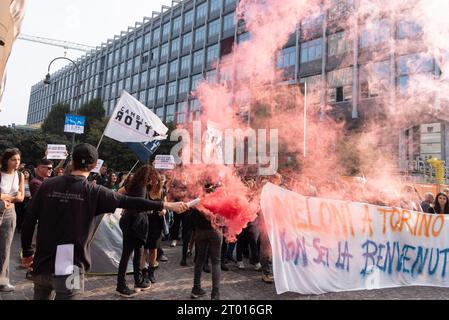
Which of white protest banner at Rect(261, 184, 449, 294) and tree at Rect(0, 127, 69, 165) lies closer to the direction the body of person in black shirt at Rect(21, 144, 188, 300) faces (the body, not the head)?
the tree

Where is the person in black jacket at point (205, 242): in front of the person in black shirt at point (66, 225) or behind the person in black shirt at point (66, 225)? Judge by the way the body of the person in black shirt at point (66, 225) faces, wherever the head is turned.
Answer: in front

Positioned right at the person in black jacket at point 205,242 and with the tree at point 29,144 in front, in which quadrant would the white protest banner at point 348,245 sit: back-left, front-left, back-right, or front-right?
back-right

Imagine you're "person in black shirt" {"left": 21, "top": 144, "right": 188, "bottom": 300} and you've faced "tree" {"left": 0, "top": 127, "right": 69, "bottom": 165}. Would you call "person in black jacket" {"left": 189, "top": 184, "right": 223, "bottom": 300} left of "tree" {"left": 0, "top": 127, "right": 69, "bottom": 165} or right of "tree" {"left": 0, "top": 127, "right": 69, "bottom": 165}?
right

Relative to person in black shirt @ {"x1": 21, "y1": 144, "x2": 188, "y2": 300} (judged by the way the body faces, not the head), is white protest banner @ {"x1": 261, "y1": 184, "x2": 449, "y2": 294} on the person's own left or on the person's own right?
on the person's own right

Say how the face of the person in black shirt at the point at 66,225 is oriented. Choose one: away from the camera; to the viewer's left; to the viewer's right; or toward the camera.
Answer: away from the camera

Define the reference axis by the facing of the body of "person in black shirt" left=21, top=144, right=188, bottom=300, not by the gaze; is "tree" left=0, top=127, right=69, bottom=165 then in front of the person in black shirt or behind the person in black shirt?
in front

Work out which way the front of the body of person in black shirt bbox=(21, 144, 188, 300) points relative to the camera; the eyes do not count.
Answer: away from the camera
